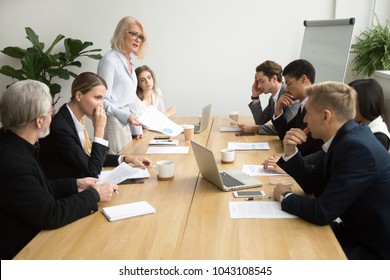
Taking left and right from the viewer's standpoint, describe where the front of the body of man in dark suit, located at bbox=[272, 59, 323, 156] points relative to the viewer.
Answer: facing to the left of the viewer

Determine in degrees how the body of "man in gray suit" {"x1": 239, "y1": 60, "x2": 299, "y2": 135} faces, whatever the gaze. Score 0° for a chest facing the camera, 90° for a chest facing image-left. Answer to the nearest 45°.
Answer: approximately 45°

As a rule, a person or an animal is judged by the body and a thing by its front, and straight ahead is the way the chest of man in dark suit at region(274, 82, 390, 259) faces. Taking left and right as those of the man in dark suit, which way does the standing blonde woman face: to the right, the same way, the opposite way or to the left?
the opposite way

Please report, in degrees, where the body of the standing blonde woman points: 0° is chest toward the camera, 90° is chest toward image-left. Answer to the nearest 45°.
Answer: approximately 315°

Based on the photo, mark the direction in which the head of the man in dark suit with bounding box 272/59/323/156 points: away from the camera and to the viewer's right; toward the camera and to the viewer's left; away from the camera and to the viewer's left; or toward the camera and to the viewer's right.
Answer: toward the camera and to the viewer's left

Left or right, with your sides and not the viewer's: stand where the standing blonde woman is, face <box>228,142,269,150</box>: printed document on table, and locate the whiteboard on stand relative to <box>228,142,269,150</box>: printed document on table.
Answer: left

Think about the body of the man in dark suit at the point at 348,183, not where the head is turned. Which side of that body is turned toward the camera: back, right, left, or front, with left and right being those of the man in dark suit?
left

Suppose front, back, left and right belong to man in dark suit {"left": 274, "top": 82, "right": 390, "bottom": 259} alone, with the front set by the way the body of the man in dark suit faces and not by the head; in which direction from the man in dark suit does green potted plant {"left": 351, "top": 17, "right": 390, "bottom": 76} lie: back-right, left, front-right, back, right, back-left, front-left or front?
right

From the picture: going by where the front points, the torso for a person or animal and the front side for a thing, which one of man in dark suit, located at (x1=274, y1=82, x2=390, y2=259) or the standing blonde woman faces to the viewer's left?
the man in dark suit

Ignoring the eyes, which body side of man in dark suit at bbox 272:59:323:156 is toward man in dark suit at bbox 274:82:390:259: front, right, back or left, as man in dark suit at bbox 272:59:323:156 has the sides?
left

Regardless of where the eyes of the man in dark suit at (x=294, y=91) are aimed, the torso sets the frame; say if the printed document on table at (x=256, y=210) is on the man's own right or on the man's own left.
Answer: on the man's own left

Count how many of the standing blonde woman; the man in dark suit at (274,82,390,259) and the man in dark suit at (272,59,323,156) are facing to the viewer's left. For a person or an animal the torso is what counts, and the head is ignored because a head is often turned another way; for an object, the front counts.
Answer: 2

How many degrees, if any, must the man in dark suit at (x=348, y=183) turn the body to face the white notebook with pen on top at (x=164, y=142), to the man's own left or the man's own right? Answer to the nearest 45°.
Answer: approximately 45° to the man's own right
